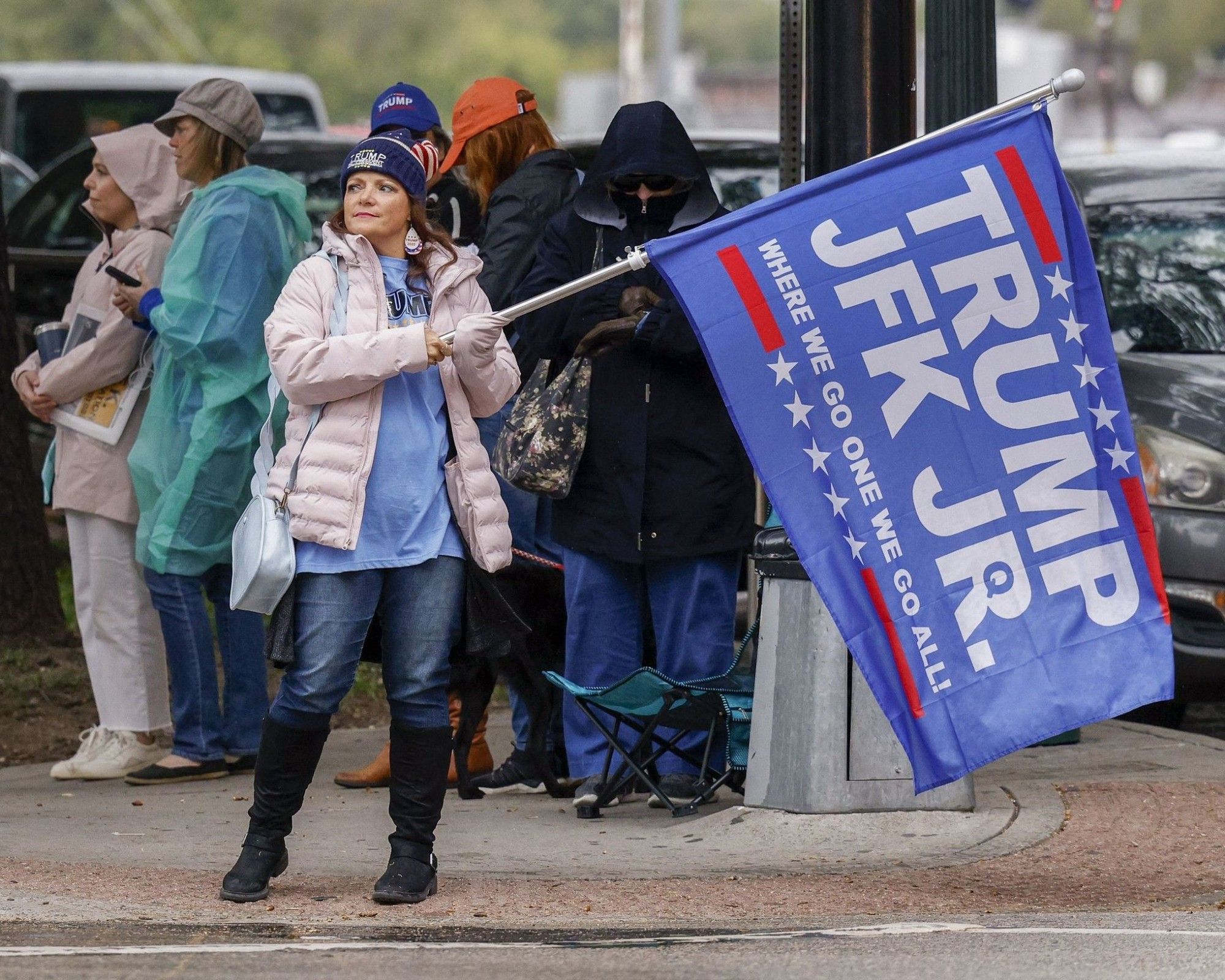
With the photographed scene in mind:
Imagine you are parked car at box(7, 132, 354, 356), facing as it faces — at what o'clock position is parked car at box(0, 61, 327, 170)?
parked car at box(0, 61, 327, 170) is roughly at 3 o'clock from parked car at box(7, 132, 354, 356).

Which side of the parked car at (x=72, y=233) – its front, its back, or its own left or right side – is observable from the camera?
left

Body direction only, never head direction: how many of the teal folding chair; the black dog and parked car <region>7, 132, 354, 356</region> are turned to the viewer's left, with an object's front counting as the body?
2

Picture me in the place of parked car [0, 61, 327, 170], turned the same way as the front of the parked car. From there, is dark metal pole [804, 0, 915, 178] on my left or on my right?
on my left

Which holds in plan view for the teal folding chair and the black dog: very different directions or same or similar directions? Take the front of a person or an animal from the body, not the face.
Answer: very different directions

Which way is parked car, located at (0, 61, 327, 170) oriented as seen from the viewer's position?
to the viewer's left

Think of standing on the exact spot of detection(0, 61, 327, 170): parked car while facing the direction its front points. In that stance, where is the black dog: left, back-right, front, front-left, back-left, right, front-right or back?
left

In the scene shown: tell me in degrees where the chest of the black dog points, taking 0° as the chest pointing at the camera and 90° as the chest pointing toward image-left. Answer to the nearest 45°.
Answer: approximately 270°

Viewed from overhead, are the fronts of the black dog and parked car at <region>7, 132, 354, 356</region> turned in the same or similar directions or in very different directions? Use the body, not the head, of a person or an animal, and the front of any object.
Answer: very different directions

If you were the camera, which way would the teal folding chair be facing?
facing to the left of the viewer
